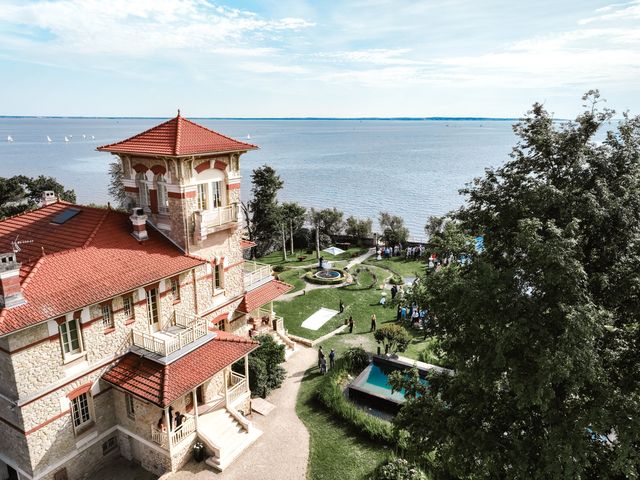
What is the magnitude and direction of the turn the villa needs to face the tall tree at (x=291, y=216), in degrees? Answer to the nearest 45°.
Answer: approximately 90° to its left

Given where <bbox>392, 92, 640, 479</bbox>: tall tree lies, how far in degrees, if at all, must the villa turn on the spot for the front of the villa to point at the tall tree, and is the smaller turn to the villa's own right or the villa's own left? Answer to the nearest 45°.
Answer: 0° — it already faces it

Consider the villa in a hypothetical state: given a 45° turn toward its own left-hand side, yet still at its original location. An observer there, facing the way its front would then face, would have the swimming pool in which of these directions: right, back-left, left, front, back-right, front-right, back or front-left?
front

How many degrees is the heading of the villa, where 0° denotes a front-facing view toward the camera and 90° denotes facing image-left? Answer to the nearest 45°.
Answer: approximately 315°

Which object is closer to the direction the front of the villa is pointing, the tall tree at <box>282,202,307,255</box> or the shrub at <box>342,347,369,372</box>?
the shrub

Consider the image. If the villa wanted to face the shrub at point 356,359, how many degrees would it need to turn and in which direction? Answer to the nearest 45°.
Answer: approximately 45° to its left

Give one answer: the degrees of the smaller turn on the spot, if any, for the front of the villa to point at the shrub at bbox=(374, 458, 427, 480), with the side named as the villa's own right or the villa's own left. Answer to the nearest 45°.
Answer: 0° — it already faces it

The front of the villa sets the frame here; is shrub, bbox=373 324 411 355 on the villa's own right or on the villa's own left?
on the villa's own left

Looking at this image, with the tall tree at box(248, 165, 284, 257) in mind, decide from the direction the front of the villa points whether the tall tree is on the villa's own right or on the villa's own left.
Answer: on the villa's own left

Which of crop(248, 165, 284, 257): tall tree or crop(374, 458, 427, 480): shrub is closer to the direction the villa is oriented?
the shrub
